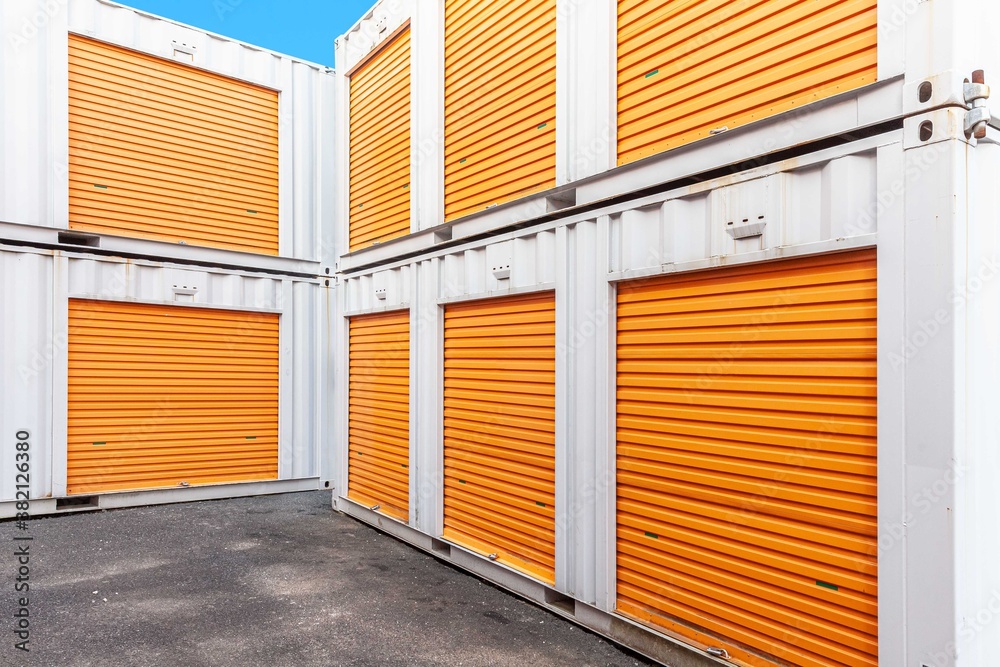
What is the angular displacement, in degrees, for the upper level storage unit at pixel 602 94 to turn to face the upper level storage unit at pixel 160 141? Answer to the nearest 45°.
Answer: approximately 90° to its right

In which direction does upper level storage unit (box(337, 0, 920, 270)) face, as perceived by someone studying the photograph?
facing the viewer and to the left of the viewer

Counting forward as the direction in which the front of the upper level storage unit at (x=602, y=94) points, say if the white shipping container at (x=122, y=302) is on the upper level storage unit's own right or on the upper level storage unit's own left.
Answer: on the upper level storage unit's own right

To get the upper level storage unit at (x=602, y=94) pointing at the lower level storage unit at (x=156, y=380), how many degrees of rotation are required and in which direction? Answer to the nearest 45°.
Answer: approximately 90° to its right
